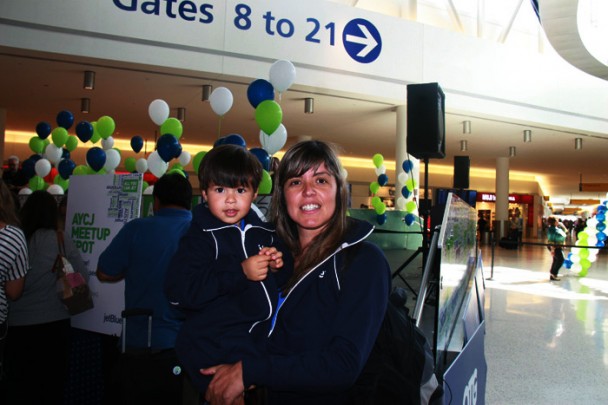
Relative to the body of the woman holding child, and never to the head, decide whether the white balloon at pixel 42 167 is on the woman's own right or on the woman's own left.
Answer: on the woman's own right

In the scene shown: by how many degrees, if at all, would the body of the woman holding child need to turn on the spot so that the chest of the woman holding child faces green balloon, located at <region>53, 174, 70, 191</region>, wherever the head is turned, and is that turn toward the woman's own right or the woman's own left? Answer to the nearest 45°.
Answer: approximately 90° to the woman's own right

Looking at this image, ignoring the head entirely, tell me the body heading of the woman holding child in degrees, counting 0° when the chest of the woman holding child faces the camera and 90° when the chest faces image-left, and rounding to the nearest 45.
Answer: approximately 45°

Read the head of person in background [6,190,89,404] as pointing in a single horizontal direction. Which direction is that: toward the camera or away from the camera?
away from the camera
